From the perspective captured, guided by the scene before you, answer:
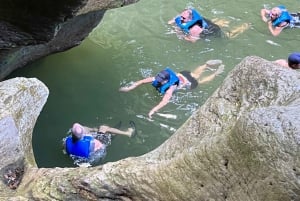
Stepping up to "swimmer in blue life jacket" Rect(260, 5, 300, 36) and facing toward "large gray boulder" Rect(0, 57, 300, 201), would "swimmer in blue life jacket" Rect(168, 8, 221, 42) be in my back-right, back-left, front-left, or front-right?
front-right

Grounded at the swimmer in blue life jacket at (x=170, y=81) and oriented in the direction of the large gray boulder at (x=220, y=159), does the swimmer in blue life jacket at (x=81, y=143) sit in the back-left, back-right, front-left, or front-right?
front-right

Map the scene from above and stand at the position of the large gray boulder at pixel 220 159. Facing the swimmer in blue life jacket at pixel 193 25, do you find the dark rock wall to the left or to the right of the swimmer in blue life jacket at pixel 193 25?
left

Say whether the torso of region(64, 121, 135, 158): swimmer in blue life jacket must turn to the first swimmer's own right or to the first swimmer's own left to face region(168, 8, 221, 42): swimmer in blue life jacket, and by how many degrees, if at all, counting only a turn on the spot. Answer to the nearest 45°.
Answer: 0° — they already face them

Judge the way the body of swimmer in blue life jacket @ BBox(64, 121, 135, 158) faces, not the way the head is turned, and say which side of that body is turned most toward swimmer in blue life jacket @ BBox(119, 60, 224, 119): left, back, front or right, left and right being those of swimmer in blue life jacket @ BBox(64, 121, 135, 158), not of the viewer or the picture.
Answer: front

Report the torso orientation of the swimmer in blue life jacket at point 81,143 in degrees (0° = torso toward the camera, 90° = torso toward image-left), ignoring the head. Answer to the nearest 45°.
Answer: approximately 225°

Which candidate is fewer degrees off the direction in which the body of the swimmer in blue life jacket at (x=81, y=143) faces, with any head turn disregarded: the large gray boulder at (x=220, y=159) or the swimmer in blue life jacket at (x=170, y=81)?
the swimmer in blue life jacket

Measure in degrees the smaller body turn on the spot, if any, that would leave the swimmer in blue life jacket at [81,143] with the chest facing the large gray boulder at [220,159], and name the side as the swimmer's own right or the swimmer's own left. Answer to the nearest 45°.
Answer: approximately 135° to the swimmer's own right
